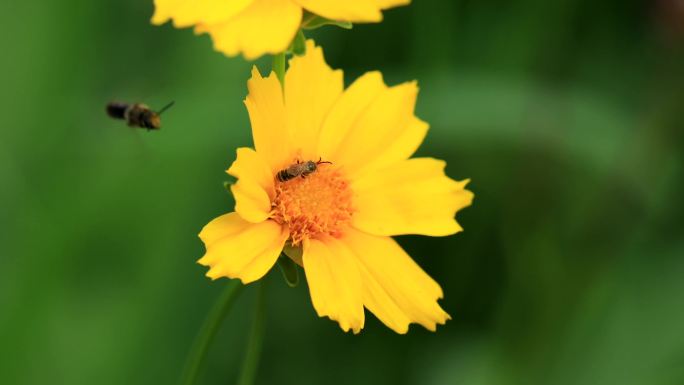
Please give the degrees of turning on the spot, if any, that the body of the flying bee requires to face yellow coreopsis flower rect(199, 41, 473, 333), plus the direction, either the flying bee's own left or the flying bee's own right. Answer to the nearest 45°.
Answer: approximately 45° to the flying bee's own right

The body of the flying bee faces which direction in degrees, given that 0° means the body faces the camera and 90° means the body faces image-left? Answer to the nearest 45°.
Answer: approximately 270°
